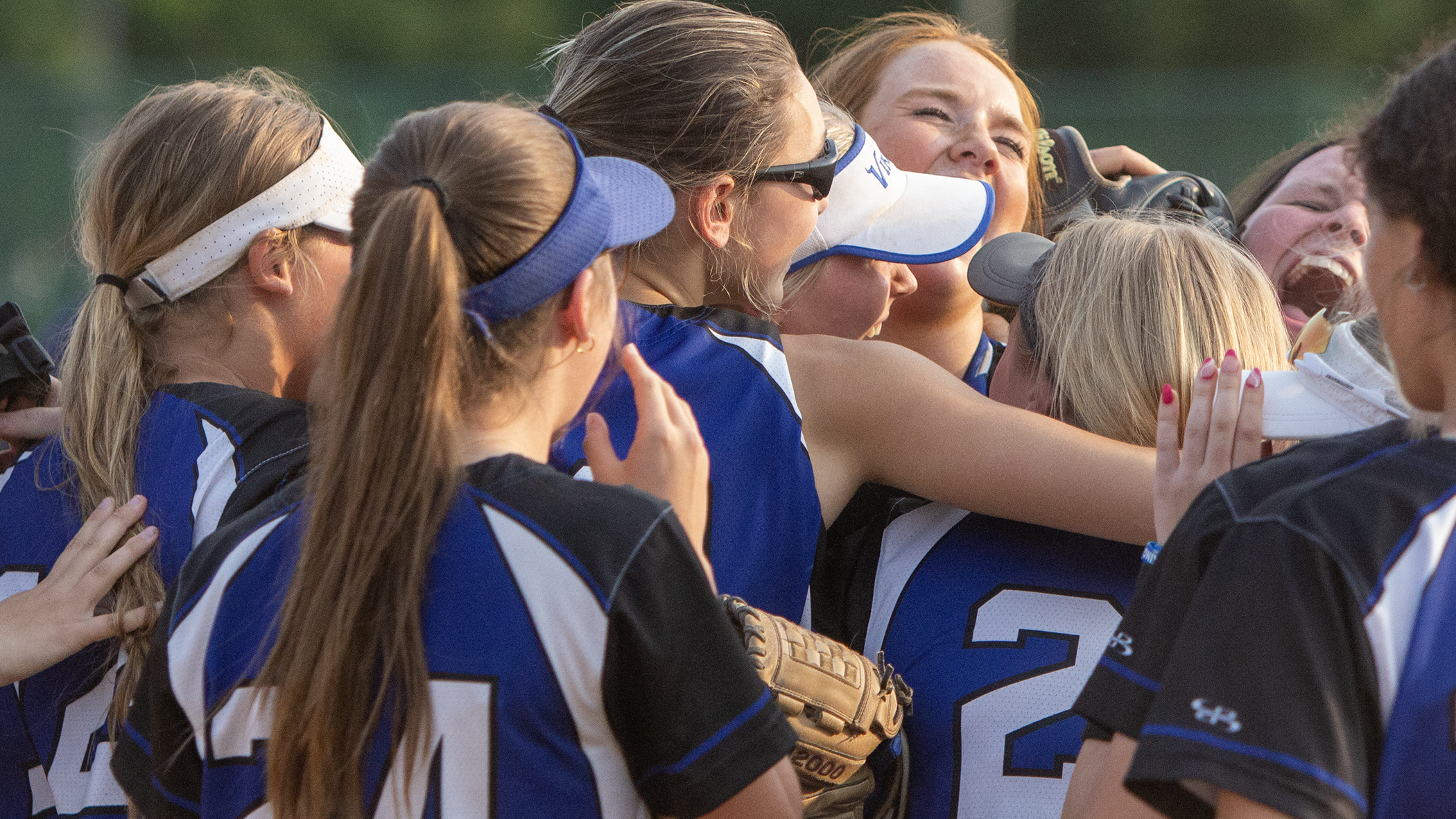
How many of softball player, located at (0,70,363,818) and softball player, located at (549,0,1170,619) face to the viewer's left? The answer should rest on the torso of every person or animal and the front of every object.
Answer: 0

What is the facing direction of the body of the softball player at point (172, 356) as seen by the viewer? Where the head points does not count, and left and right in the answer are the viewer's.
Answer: facing away from the viewer and to the right of the viewer

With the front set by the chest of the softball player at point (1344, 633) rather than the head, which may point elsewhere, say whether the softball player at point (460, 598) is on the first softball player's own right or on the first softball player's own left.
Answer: on the first softball player's own left

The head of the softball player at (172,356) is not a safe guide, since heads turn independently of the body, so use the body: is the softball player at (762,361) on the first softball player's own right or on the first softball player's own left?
on the first softball player's own right

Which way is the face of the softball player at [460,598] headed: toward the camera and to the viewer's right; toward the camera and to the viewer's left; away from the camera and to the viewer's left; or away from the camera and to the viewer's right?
away from the camera and to the viewer's right

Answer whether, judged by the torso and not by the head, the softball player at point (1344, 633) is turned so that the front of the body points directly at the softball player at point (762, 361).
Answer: yes

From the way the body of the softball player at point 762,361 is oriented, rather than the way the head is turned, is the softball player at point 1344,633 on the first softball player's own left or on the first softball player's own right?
on the first softball player's own right

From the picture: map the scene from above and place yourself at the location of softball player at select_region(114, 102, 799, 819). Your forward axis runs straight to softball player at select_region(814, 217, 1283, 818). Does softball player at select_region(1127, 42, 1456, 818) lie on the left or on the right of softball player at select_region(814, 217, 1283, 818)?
right

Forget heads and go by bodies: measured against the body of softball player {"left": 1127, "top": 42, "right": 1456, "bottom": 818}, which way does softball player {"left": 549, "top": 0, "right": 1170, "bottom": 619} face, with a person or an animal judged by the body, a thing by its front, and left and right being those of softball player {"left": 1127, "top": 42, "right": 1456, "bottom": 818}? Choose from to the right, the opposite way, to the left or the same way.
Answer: to the right

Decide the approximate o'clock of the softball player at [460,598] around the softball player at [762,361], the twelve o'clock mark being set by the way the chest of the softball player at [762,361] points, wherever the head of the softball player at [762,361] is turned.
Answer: the softball player at [460,598] is roughly at 5 o'clock from the softball player at [762,361].

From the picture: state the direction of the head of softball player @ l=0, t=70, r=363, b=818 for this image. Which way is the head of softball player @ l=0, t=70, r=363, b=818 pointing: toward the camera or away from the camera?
away from the camera

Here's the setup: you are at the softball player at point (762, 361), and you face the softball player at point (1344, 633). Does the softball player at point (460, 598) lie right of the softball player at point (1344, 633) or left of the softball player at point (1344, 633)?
right

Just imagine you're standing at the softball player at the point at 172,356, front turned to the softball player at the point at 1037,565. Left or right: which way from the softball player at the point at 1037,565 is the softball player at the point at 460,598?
right

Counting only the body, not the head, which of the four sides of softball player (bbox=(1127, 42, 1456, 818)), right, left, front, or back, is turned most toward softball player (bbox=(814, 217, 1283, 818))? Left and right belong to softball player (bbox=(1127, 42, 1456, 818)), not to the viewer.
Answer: front

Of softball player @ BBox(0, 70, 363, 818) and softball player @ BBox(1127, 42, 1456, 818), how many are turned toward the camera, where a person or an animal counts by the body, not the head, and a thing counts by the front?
0
